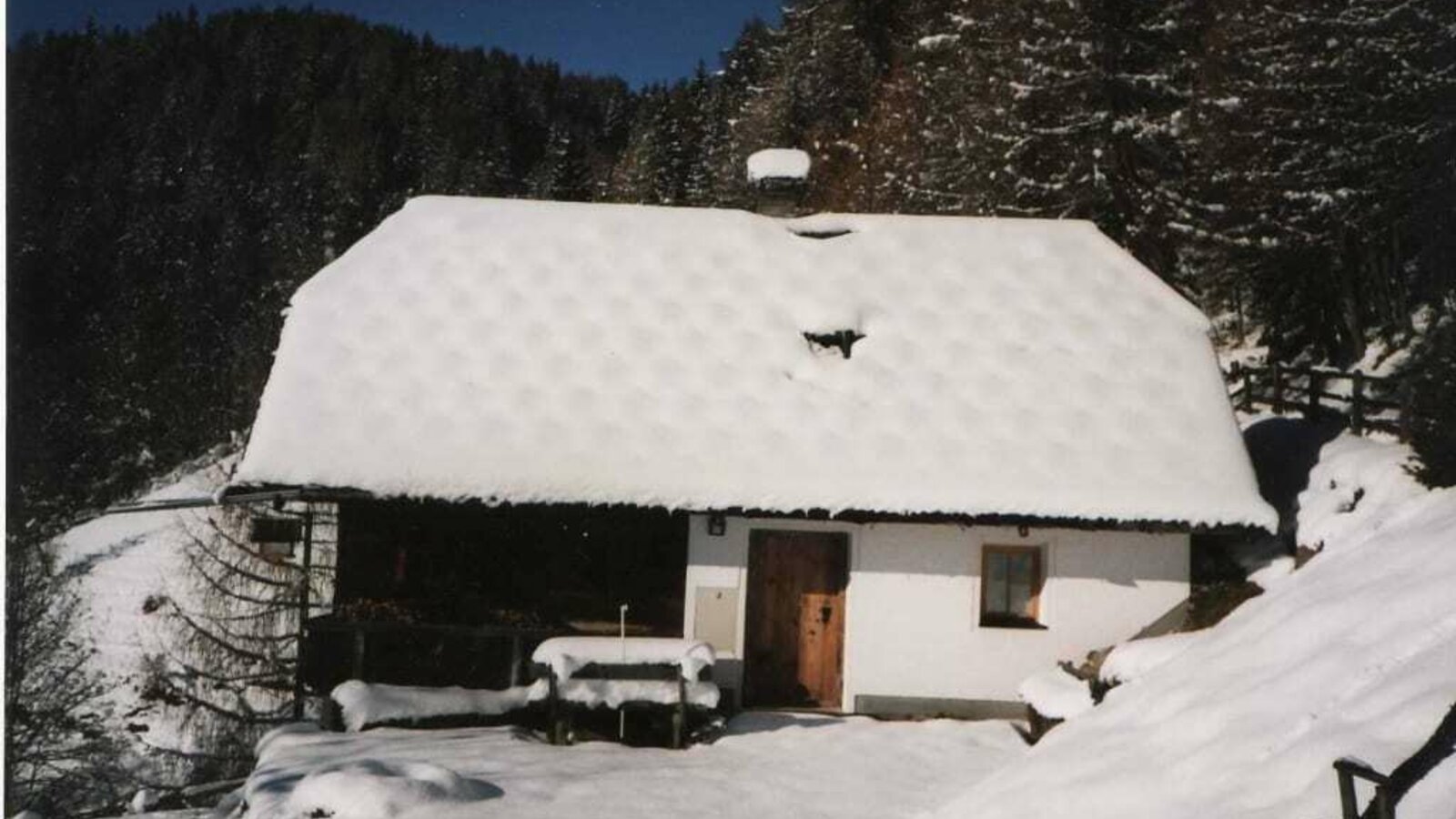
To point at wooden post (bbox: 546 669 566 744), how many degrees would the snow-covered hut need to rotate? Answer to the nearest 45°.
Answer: approximately 45° to its right

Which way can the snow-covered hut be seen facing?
toward the camera

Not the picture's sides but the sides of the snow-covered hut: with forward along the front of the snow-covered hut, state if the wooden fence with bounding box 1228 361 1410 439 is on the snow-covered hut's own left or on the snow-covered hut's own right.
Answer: on the snow-covered hut's own left

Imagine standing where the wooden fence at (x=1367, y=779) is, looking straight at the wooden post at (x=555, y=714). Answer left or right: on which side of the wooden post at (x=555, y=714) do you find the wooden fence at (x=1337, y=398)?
right

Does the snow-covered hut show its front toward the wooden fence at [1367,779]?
yes

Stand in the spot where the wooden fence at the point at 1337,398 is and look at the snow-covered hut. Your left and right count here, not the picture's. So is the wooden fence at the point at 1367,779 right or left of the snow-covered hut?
left
